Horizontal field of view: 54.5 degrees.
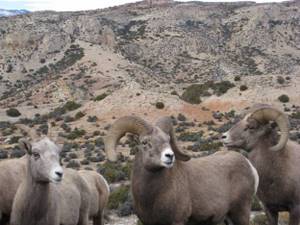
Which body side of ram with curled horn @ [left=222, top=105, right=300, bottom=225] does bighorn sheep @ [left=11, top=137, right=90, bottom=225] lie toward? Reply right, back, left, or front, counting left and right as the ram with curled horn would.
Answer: front

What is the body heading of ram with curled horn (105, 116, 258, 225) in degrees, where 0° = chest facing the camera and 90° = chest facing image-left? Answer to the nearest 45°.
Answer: approximately 45°

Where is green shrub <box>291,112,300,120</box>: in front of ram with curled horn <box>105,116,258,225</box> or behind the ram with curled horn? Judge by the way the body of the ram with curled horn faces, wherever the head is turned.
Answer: behind

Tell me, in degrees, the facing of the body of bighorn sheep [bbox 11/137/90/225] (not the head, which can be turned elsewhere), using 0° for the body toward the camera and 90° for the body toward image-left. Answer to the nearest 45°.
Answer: approximately 45°

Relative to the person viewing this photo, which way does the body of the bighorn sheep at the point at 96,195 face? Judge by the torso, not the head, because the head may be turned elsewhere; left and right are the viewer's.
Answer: facing to the left of the viewer

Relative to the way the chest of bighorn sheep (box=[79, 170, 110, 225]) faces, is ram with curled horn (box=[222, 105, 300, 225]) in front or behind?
behind

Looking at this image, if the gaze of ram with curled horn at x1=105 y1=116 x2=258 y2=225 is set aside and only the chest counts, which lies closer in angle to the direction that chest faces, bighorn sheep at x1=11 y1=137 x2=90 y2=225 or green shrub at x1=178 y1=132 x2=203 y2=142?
the bighorn sheep

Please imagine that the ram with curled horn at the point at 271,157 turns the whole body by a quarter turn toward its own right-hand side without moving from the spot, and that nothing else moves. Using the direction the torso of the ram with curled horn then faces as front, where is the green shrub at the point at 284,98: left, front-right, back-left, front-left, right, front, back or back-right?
front-right

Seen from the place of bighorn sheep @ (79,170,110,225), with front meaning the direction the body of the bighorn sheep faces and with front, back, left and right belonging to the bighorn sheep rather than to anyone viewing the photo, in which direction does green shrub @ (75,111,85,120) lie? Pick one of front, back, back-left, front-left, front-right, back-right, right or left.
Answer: right

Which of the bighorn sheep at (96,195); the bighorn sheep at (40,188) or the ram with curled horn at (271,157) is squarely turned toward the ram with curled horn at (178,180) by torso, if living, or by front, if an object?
the ram with curled horn at (271,157)
